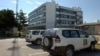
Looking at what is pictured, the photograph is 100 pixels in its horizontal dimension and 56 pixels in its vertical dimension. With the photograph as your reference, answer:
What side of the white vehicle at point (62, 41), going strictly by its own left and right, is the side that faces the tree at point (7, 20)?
left

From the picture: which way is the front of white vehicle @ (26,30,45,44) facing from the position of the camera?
facing away from the viewer and to the right of the viewer

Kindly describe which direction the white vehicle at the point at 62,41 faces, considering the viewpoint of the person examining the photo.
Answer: facing away from the viewer and to the right of the viewer

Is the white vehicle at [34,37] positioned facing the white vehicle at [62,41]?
no

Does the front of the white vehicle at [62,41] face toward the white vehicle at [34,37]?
no

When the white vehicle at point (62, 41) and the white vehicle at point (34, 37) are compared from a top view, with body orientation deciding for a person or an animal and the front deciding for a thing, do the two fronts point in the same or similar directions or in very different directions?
same or similar directions

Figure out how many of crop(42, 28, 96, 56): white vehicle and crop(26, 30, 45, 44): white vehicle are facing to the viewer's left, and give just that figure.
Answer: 0
